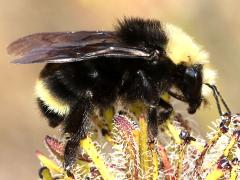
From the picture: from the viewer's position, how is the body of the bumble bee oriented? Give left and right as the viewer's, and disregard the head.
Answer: facing to the right of the viewer
